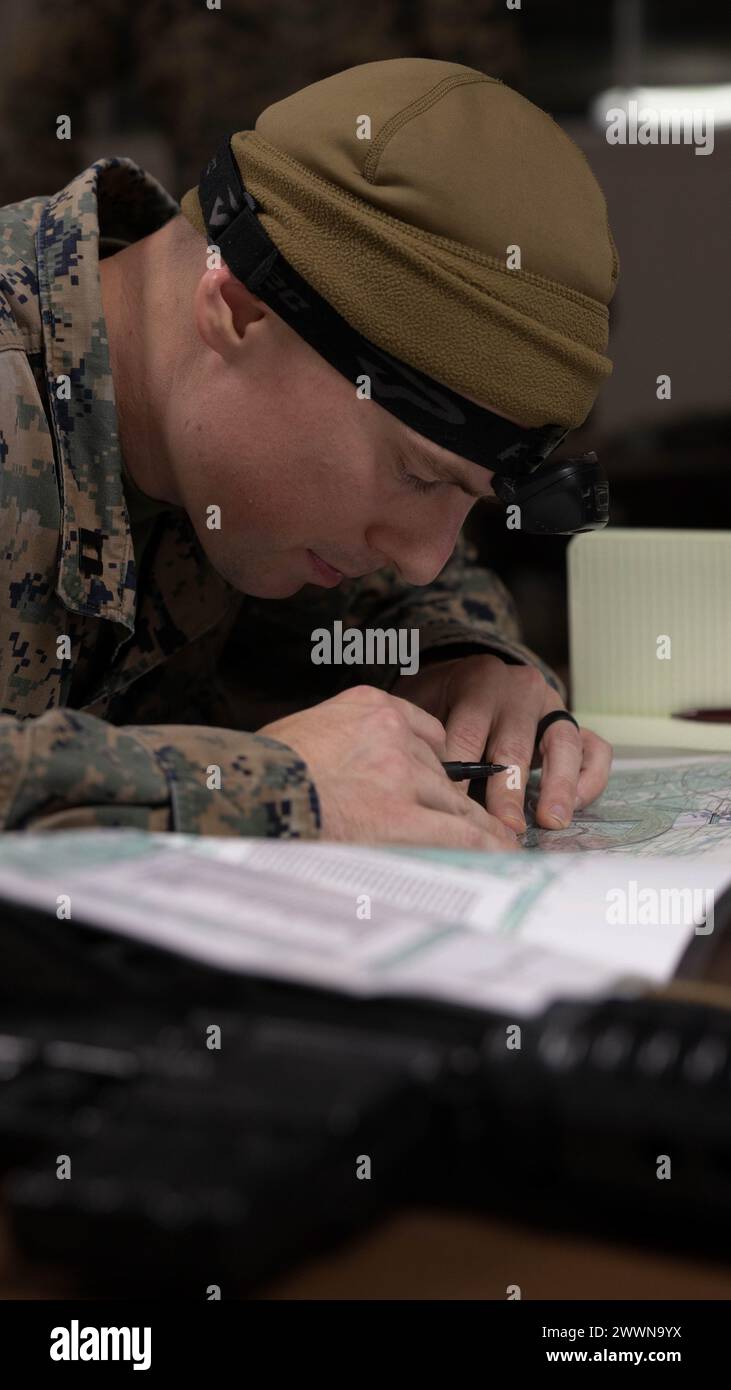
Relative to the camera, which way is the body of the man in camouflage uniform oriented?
to the viewer's right
